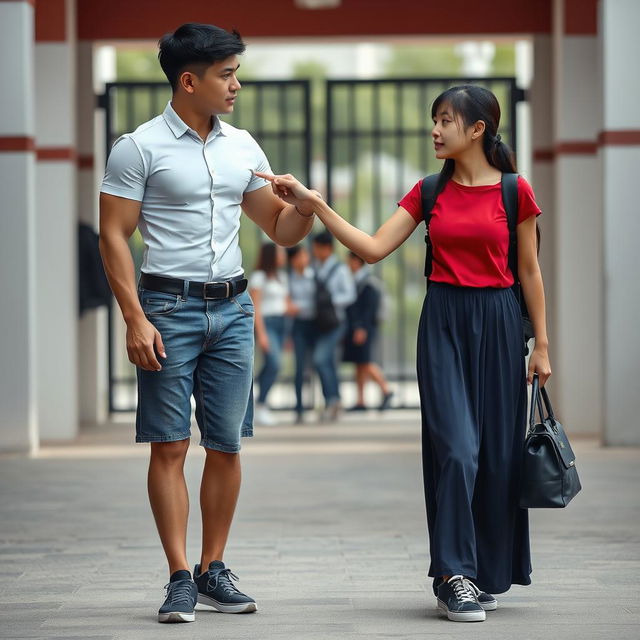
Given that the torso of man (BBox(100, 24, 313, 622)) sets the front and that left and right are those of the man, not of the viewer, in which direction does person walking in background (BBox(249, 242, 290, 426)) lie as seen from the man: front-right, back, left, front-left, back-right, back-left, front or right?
back-left

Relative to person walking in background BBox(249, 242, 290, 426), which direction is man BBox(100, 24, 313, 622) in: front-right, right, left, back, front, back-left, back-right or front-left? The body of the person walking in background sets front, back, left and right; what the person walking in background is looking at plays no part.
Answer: front-right

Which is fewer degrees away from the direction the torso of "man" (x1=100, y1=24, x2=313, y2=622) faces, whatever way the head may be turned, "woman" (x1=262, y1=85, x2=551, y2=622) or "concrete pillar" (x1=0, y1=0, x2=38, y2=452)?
the woman

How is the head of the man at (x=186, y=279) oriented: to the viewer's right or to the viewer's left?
to the viewer's right
